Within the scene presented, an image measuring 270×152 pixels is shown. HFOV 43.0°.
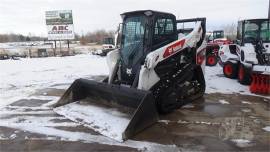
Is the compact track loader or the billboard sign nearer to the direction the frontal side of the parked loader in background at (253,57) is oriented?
the compact track loader

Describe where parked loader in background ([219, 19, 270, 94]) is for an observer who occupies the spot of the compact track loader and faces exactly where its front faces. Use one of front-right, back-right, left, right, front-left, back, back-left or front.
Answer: back

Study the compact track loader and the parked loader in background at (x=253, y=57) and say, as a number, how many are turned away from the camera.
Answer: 0

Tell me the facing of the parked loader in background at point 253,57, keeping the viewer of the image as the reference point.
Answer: facing the viewer and to the right of the viewer

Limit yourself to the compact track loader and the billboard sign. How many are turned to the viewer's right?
0

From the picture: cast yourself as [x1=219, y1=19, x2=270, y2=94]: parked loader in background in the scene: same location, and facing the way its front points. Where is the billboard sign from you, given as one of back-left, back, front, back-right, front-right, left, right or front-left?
back

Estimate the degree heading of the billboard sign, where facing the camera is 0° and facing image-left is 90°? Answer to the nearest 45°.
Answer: approximately 0°

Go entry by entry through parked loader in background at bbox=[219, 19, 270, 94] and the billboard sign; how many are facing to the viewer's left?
0

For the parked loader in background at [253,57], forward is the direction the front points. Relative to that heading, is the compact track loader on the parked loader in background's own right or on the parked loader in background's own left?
on the parked loader in background's own right

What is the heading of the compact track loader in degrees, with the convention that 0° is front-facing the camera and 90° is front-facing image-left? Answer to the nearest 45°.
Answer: approximately 45°

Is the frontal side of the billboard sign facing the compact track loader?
yes
